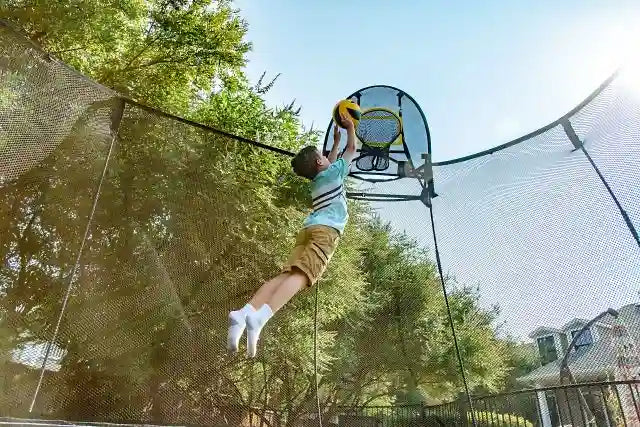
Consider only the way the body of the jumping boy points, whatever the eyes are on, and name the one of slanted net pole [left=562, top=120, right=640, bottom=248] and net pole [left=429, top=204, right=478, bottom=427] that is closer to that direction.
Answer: the net pole

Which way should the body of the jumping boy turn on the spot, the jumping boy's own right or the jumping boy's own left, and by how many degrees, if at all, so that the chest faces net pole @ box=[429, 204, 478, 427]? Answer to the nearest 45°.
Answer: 0° — they already face it

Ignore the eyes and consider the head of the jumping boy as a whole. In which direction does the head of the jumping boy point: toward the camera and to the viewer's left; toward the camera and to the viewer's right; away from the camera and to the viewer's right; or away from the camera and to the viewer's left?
away from the camera and to the viewer's right

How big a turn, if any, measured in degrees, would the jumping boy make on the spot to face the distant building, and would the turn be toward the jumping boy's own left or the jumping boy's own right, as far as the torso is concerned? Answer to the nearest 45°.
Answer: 0° — they already face it

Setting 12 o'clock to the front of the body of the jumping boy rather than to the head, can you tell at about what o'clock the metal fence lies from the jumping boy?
The metal fence is roughly at 12 o'clock from the jumping boy.

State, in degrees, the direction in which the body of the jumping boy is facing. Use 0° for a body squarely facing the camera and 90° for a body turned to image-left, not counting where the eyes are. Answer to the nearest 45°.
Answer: approximately 225°

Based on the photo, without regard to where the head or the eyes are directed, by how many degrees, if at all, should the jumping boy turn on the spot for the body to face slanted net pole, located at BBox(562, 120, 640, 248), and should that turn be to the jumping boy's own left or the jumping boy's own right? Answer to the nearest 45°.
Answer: approximately 45° to the jumping boy's own right
